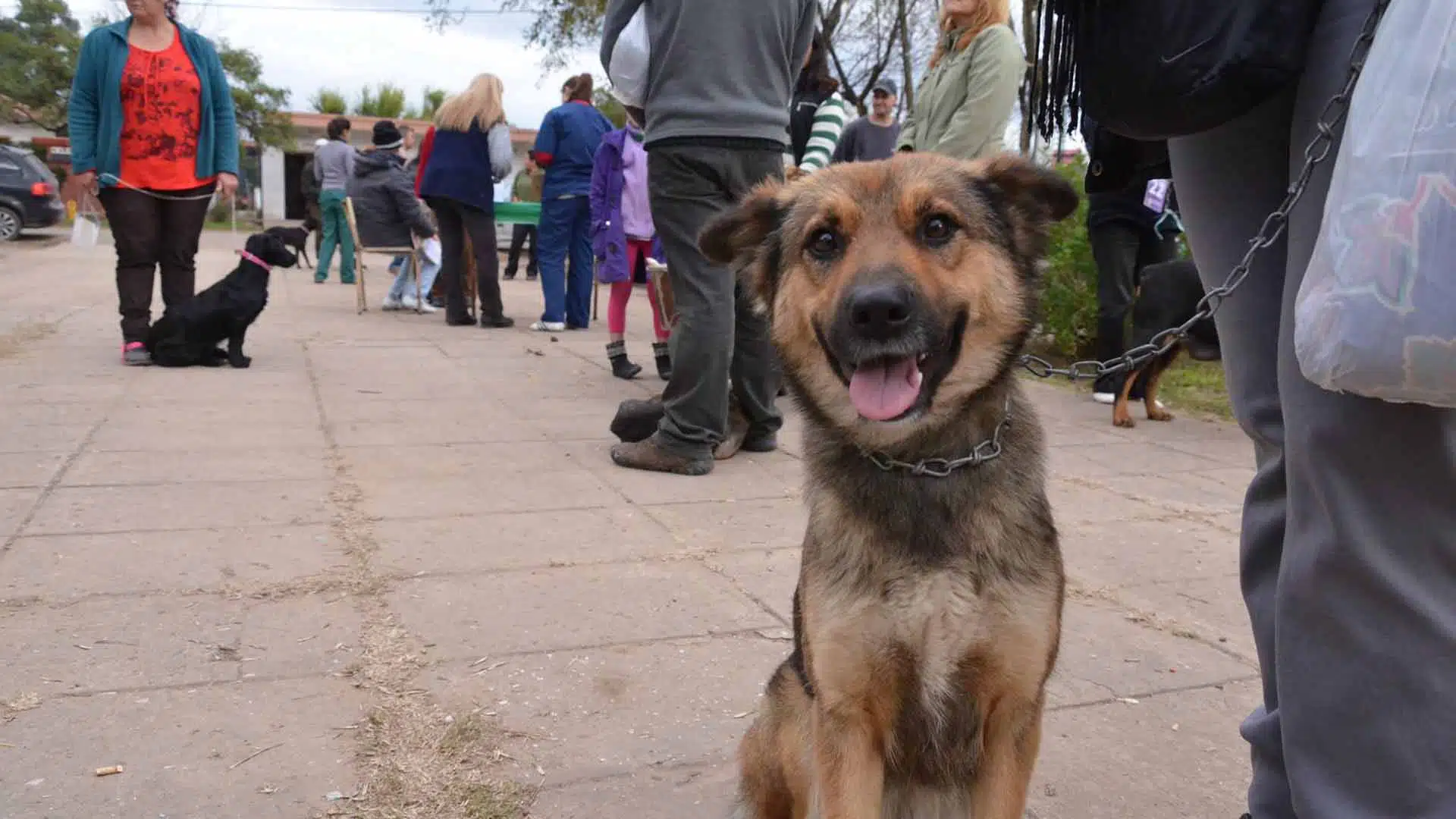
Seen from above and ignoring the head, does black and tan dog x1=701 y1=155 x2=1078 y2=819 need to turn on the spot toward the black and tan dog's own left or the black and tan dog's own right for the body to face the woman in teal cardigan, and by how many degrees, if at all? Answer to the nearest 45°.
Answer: approximately 135° to the black and tan dog's own right

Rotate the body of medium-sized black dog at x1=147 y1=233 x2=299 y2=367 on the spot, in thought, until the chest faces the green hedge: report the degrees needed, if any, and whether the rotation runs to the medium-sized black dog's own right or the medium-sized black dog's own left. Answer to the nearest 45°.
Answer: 0° — it already faces it

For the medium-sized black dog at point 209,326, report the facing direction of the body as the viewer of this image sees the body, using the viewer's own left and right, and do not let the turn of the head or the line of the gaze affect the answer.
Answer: facing to the right of the viewer

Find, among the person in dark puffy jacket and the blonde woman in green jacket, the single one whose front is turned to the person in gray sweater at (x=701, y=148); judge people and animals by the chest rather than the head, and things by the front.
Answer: the blonde woman in green jacket

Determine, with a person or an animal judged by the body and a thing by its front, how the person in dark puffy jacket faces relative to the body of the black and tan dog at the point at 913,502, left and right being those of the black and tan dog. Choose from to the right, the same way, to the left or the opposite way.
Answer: the opposite way

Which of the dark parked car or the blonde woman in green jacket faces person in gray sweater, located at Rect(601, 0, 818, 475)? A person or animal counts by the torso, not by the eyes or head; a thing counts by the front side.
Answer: the blonde woman in green jacket

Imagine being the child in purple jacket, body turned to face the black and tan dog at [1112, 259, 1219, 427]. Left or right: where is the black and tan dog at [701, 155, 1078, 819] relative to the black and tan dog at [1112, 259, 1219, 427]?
right

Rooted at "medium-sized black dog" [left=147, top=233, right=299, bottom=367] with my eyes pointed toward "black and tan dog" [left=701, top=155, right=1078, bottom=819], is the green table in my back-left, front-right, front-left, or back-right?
back-left

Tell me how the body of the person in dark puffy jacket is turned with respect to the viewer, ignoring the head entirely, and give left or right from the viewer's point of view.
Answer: facing away from the viewer and to the right of the viewer
